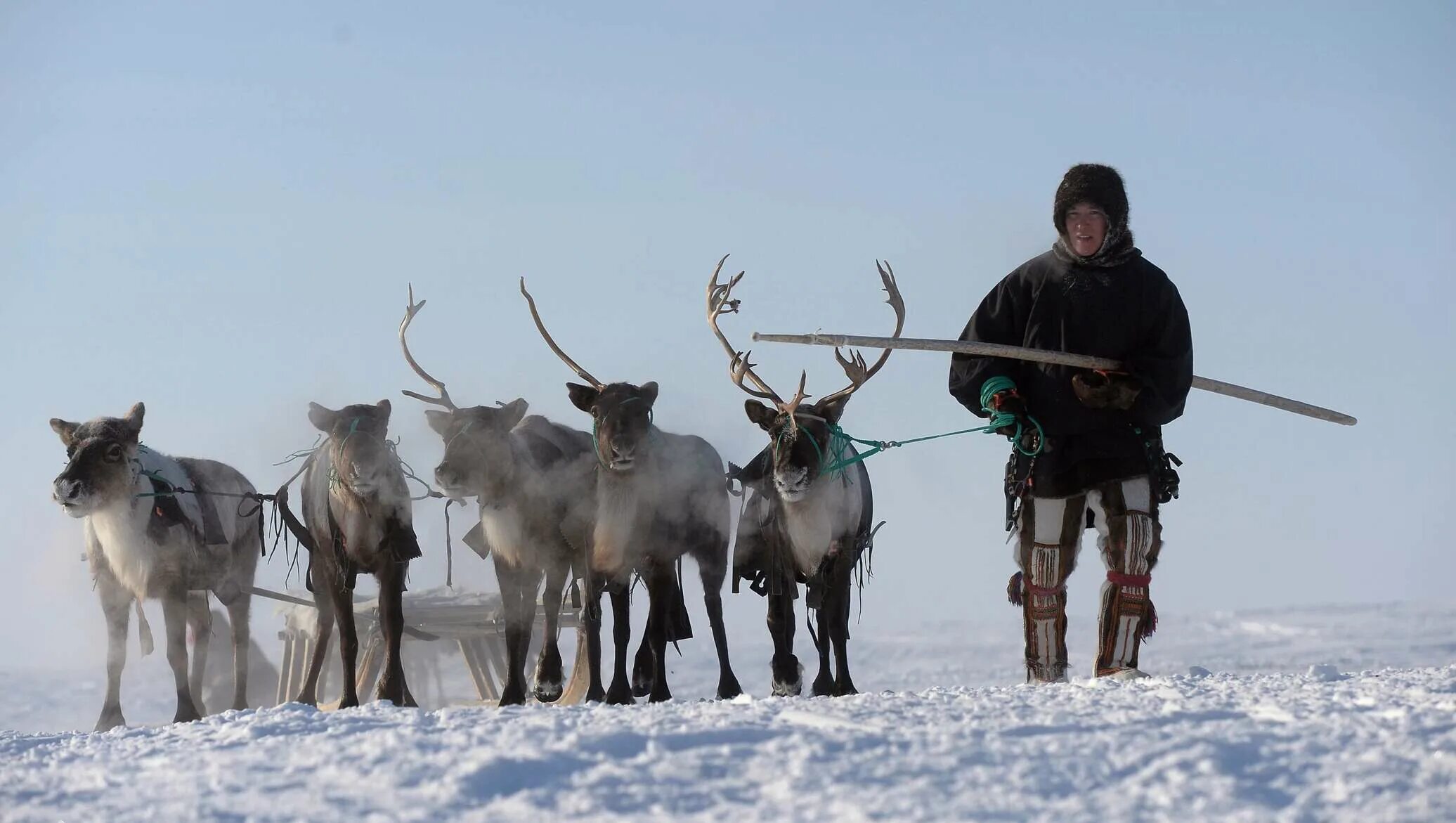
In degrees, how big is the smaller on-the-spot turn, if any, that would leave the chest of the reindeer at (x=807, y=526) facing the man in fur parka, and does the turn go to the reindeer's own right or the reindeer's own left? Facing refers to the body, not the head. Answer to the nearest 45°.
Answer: approximately 45° to the reindeer's own left

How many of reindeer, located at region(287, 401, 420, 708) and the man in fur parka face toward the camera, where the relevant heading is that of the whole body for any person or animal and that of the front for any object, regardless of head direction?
2

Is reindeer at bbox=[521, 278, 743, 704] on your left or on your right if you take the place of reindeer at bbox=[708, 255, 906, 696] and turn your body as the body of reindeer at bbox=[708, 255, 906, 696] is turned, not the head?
on your right

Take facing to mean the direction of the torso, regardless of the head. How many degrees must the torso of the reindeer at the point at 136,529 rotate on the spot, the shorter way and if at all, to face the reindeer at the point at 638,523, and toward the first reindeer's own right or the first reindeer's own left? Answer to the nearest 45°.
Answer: approximately 90° to the first reindeer's own left

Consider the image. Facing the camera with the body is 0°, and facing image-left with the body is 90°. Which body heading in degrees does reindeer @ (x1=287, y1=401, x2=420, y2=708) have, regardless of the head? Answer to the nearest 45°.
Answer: approximately 0°

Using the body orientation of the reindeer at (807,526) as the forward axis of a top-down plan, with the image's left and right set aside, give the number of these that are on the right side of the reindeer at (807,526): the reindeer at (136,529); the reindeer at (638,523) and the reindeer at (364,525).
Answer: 3

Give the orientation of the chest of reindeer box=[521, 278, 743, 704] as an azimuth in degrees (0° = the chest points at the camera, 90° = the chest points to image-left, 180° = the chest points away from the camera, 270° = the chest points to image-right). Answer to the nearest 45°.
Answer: approximately 45°

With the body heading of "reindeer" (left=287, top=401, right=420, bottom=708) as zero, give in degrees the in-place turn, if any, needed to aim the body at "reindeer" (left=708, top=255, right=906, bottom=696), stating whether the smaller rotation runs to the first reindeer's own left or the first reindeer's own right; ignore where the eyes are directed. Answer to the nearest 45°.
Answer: approximately 90° to the first reindeer's own left

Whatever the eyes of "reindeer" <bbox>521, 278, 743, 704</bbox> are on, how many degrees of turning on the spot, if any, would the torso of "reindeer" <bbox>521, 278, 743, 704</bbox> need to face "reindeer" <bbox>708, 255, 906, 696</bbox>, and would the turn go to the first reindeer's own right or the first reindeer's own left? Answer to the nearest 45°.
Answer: approximately 135° to the first reindeer's own left
